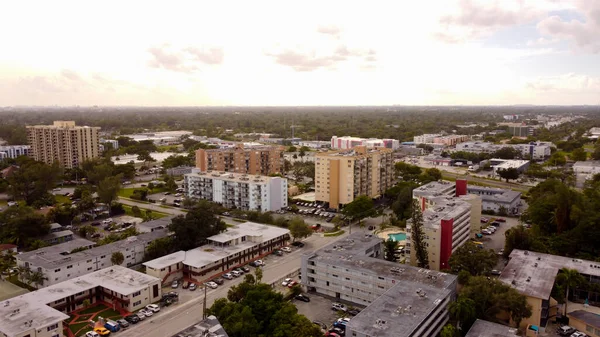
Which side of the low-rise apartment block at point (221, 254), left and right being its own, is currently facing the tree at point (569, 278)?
front

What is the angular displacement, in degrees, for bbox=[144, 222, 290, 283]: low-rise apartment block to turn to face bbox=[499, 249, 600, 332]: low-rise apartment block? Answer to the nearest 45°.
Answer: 0° — it already faces it

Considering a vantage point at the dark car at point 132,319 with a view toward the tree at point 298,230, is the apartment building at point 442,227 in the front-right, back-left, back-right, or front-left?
front-right

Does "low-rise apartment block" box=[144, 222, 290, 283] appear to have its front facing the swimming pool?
no

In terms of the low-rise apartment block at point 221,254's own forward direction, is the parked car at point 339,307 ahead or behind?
ahead

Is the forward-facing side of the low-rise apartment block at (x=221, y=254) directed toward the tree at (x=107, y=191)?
no

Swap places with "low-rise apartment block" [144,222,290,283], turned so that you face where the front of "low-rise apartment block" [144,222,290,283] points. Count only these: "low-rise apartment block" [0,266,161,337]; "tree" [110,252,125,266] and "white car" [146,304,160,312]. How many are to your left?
0

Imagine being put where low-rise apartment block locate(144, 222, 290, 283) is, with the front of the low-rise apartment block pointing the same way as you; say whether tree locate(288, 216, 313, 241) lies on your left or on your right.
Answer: on your left

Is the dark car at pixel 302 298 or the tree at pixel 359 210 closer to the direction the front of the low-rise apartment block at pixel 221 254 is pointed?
the dark car

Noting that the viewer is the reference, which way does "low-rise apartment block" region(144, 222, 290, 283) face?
facing the viewer and to the right of the viewer

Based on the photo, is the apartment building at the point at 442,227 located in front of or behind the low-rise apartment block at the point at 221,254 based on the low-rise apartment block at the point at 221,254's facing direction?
in front

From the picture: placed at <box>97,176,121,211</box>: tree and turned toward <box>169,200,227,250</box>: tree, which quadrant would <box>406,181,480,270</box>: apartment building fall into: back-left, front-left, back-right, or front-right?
front-left

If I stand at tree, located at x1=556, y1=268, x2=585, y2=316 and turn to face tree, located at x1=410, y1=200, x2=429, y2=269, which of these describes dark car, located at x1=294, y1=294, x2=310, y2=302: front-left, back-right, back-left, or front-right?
front-left
